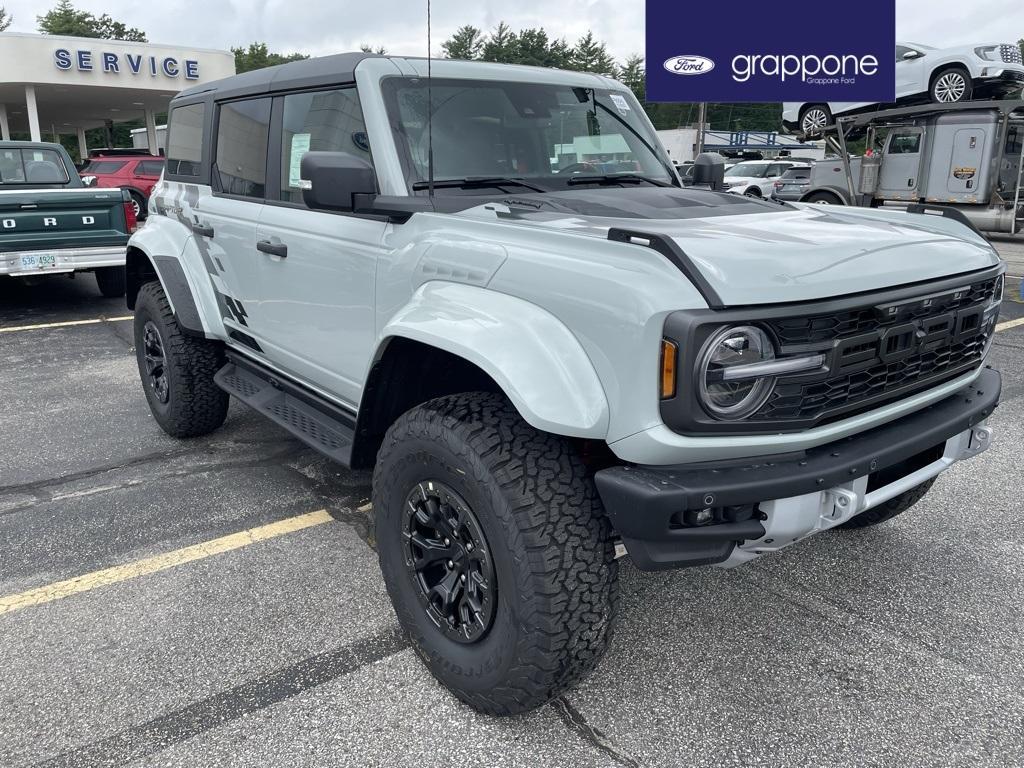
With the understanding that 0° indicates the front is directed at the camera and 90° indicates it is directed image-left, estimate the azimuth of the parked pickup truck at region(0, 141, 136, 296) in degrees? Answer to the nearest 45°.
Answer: approximately 180°

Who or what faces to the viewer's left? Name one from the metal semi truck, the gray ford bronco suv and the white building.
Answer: the metal semi truck

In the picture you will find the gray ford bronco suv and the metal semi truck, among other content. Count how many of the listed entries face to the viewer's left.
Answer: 1

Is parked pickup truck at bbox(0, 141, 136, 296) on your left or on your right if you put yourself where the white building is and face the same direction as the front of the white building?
on your right

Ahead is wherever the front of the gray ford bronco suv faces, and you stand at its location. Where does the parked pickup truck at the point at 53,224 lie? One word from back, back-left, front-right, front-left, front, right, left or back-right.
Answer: back

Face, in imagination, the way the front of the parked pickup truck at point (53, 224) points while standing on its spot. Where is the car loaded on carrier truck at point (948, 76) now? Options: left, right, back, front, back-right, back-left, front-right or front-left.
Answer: right

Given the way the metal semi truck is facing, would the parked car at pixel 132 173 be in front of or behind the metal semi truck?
in front

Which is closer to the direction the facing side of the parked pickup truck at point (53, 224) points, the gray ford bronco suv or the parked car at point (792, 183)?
the parked car

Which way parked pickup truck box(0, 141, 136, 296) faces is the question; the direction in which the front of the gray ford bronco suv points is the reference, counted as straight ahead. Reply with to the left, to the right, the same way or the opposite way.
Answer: the opposite way

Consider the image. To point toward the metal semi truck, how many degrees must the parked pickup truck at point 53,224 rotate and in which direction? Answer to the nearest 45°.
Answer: approximately 90° to its right

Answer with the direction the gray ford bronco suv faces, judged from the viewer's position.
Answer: facing the viewer and to the right of the viewer
